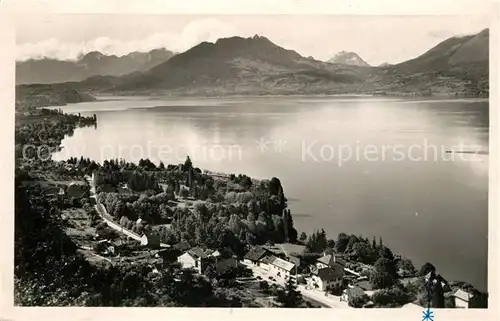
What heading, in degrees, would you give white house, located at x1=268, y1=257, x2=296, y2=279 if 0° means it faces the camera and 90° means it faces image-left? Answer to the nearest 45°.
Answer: approximately 45°
